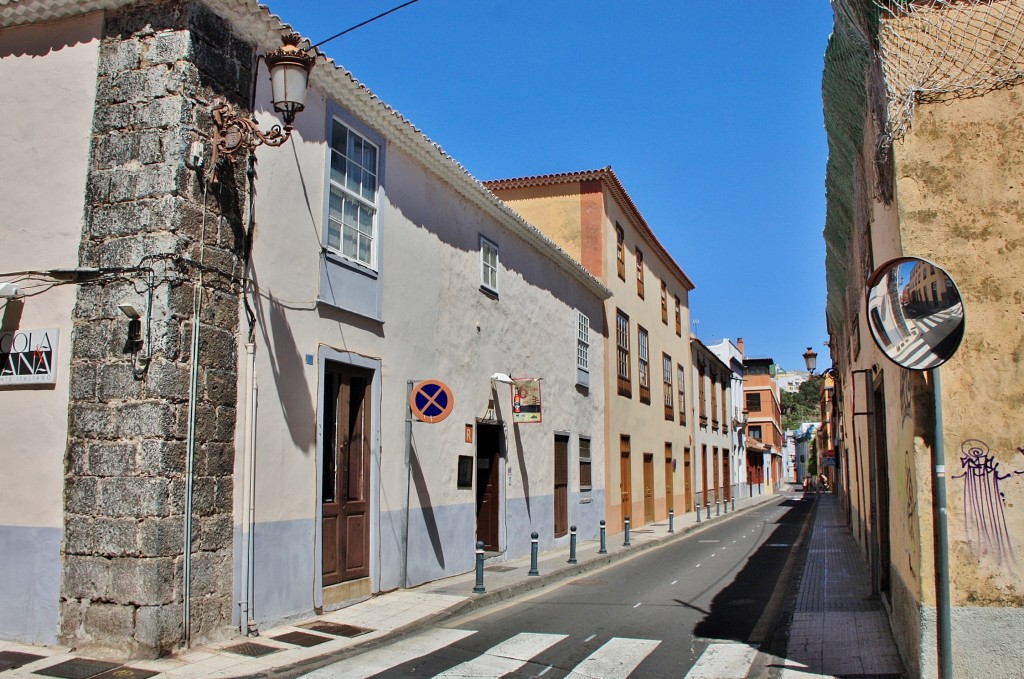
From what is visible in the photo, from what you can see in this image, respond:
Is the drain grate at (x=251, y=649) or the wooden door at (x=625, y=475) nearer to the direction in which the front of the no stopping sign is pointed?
the drain grate

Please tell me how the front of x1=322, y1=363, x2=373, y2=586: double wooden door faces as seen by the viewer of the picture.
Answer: facing the viewer and to the right of the viewer

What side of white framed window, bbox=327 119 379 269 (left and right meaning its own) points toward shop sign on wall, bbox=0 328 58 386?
right

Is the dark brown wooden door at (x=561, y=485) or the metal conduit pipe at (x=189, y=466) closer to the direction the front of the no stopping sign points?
the metal conduit pipe

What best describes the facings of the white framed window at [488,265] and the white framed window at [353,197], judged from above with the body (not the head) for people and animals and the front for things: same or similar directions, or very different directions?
same or similar directions

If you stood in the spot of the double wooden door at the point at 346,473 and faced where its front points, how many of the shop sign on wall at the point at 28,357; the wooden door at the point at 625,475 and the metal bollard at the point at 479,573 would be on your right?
1

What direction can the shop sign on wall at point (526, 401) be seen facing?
toward the camera

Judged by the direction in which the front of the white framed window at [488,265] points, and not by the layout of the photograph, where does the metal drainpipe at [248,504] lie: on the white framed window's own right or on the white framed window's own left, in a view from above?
on the white framed window's own right

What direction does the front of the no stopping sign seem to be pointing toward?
toward the camera

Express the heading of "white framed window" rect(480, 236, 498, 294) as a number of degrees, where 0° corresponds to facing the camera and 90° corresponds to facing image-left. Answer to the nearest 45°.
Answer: approximately 315°
